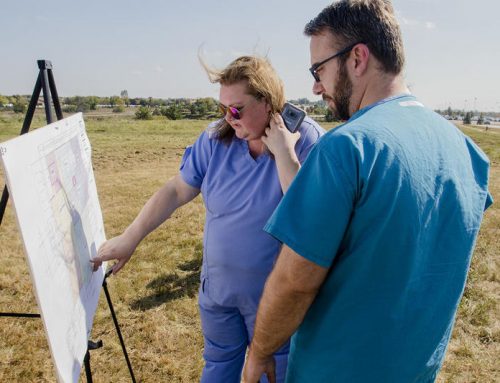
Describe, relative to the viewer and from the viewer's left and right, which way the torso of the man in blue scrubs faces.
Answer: facing away from the viewer and to the left of the viewer

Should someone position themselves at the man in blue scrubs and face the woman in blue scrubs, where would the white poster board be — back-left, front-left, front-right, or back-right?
front-left

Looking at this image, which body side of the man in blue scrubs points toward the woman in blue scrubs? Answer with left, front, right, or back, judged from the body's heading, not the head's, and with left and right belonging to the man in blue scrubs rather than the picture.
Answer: front

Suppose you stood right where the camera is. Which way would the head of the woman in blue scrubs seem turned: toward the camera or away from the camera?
toward the camera

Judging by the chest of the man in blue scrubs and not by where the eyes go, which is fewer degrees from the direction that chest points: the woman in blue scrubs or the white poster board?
the woman in blue scrubs

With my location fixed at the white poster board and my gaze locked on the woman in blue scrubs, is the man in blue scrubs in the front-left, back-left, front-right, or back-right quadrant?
front-right

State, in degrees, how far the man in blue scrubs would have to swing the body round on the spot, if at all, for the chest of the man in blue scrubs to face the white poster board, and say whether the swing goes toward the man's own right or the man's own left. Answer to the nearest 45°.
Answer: approximately 45° to the man's own left
